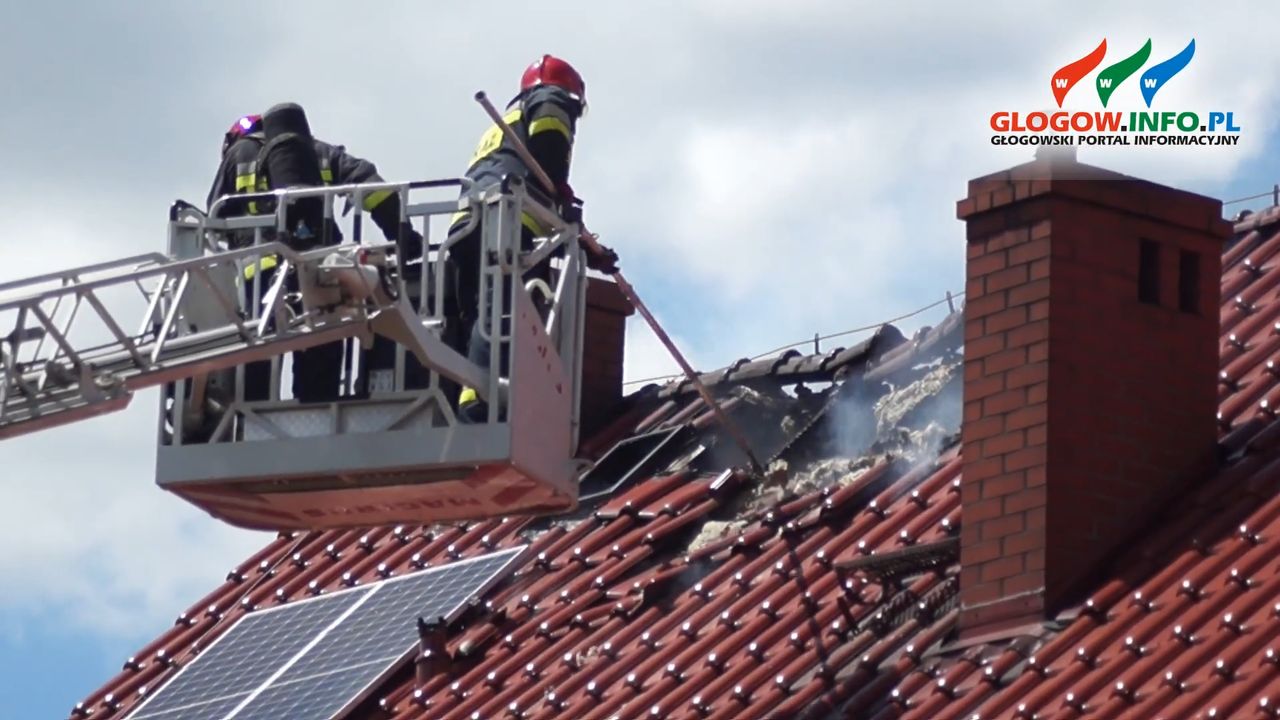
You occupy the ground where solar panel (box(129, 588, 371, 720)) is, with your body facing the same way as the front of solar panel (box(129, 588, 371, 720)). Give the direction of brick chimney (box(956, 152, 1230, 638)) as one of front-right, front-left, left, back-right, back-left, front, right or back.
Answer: left

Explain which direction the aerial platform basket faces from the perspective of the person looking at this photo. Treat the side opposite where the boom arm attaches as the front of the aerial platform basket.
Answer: facing away from the viewer and to the right of the viewer

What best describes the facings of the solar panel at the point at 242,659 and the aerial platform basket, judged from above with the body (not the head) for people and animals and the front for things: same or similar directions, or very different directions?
very different directions

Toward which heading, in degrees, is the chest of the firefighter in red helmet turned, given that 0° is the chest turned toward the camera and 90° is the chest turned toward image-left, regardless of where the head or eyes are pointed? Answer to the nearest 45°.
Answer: approximately 225°

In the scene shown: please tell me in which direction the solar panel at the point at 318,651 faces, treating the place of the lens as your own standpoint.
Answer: facing the viewer and to the left of the viewer

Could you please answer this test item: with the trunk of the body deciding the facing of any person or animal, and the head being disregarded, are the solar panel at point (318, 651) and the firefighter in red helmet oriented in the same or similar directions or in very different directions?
very different directions
